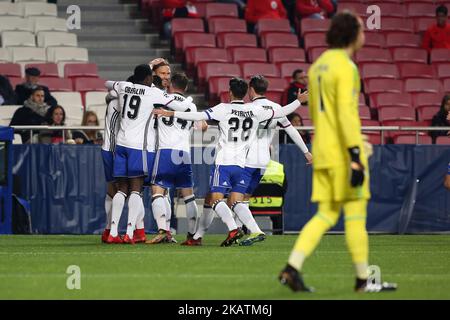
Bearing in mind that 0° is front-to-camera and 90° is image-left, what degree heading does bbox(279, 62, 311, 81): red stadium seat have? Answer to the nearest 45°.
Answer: approximately 0°

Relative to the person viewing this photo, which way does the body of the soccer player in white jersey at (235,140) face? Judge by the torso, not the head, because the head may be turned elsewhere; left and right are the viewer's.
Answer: facing away from the viewer

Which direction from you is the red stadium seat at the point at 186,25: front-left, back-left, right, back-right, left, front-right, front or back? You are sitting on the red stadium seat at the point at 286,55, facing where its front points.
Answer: right

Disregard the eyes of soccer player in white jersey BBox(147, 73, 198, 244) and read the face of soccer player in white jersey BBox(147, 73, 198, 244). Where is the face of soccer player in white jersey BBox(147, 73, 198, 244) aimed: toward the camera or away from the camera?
away from the camera

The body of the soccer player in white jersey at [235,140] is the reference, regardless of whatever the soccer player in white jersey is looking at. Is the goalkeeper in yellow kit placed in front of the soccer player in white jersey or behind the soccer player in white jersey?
behind

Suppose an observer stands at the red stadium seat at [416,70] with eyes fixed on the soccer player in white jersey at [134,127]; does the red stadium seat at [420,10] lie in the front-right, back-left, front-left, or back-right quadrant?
back-right

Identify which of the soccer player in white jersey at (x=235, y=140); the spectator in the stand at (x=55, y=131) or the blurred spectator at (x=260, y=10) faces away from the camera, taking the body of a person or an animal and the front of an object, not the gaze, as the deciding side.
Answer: the soccer player in white jersey

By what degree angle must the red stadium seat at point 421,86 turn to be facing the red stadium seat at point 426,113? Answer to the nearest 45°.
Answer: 0° — it already faces it

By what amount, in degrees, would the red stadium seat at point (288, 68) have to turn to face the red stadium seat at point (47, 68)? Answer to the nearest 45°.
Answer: approximately 90° to its right

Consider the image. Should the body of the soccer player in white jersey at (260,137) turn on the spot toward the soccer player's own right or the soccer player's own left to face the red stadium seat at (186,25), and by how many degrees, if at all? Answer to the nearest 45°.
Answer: approximately 45° to the soccer player's own right
